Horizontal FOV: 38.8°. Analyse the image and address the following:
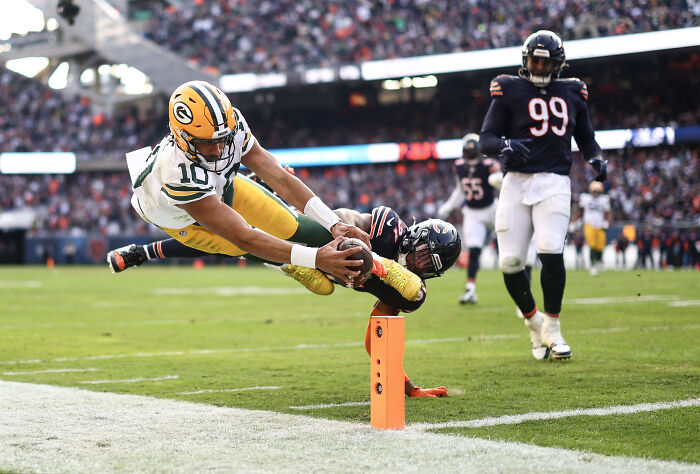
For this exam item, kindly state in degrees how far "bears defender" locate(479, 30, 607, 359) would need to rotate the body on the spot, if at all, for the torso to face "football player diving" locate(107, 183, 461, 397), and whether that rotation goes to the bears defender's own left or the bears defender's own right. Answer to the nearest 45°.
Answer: approximately 45° to the bears defender's own right

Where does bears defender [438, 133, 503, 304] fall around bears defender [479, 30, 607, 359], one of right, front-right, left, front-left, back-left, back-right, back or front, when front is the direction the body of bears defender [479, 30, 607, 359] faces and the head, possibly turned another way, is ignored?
back

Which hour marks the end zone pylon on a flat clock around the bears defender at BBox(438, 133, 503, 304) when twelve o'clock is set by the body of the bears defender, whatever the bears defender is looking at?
The end zone pylon is roughly at 12 o'clock from the bears defender.

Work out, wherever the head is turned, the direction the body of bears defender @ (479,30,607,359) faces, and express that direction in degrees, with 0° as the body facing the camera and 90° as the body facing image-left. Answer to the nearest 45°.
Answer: approximately 0°

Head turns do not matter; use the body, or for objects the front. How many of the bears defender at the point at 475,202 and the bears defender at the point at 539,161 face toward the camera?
2

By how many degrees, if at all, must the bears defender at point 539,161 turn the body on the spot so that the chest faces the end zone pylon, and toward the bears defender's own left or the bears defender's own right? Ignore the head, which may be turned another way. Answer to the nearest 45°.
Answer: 0° — they already face it

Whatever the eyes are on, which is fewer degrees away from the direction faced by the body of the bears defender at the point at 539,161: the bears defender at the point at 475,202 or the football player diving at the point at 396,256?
the football player diving
